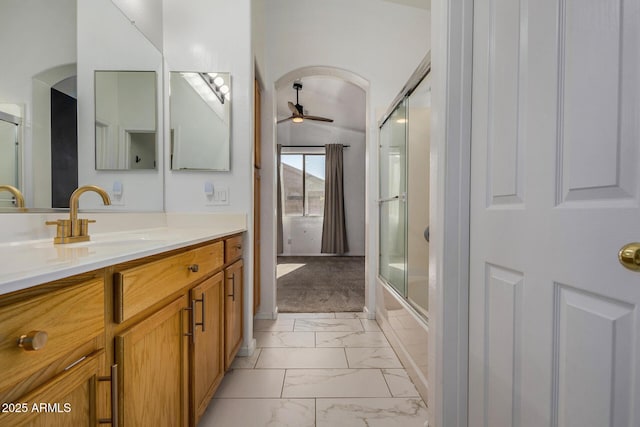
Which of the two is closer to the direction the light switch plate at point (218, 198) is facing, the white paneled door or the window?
the white paneled door

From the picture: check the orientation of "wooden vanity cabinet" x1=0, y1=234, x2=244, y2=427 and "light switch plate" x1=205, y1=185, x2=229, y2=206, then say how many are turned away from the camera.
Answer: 0

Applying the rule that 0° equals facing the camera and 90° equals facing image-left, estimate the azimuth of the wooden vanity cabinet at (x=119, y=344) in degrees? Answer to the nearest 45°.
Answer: approximately 315°

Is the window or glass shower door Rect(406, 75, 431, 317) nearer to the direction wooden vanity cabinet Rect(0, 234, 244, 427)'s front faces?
the glass shower door

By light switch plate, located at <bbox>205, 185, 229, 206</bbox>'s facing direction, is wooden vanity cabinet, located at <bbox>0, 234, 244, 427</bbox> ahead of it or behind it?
ahead

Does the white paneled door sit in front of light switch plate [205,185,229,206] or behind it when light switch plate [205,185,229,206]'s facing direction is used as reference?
in front

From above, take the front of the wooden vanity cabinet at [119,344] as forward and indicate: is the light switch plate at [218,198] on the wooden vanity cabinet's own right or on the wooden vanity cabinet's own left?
on the wooden vanity cabinet's own left

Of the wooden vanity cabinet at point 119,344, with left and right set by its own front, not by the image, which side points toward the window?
left
